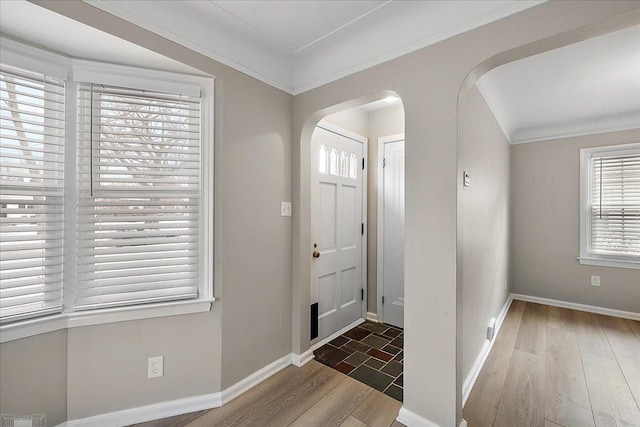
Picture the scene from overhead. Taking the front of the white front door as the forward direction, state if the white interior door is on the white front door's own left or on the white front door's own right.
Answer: on the white front door's own left

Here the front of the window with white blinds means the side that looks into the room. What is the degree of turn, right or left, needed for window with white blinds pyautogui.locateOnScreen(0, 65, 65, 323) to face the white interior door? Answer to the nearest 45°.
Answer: approximately 45° to its left

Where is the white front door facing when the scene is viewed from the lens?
facing the viewer and to the right of the viewer

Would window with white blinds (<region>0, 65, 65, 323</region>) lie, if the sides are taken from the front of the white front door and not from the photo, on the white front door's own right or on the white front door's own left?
on the white front door's own right

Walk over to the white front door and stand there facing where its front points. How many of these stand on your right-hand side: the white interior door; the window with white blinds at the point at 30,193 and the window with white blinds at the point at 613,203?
1

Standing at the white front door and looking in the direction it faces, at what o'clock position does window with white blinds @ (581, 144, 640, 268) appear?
The window with white blinds is roughly at 10 o'clock from the white front door.

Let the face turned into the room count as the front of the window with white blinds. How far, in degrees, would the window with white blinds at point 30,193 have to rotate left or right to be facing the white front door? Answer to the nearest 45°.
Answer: approximately 45° to its left

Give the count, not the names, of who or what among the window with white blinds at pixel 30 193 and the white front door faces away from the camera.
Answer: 0
